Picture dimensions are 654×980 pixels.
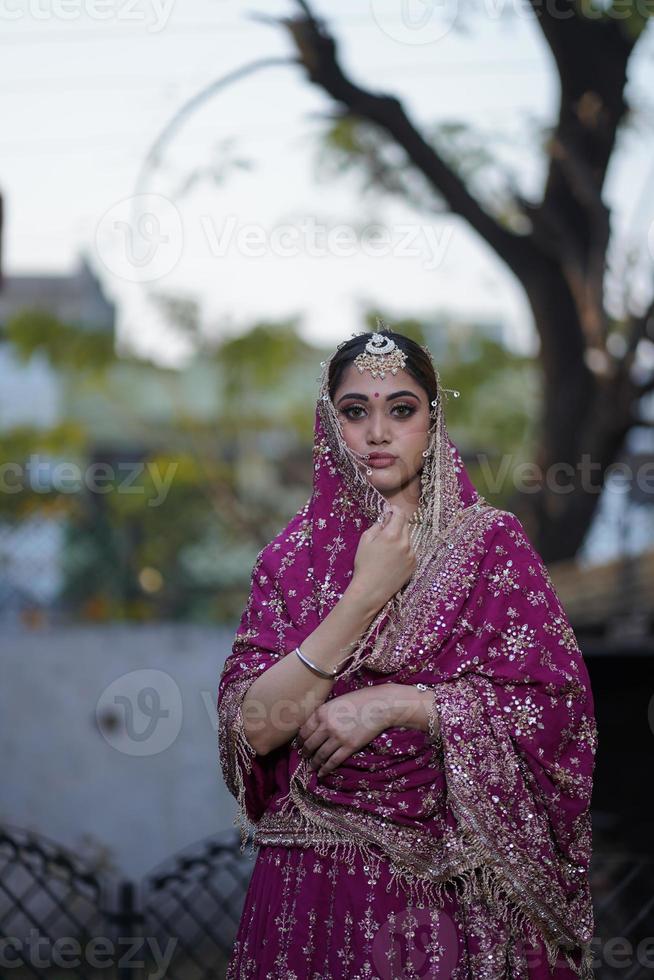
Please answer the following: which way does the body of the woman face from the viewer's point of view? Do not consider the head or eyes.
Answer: toward the camera
